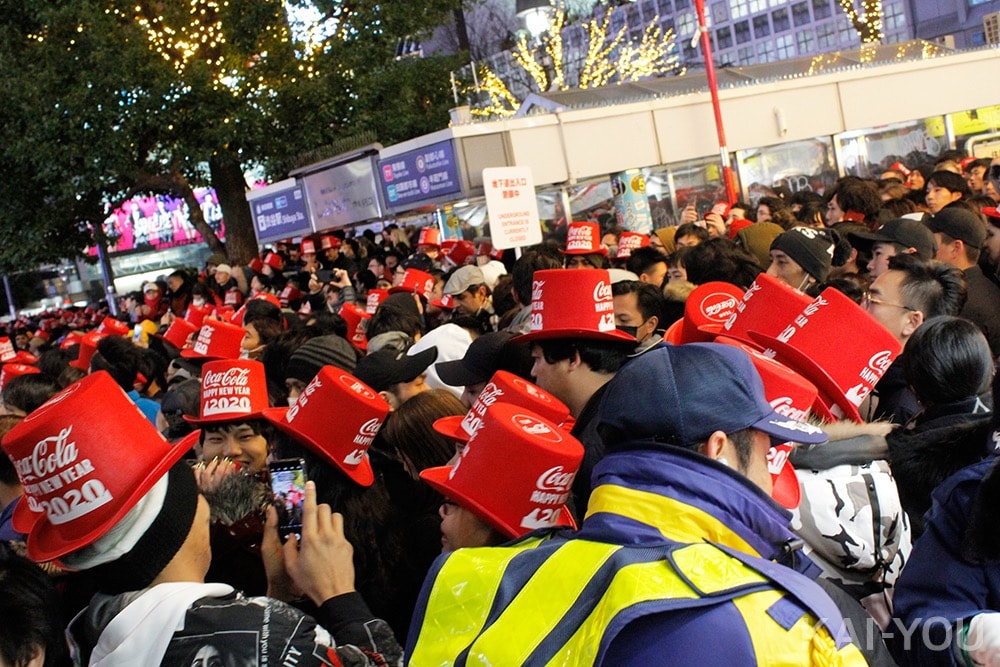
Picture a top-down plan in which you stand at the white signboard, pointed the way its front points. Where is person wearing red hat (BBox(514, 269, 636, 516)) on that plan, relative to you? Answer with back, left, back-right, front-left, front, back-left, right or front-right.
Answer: front

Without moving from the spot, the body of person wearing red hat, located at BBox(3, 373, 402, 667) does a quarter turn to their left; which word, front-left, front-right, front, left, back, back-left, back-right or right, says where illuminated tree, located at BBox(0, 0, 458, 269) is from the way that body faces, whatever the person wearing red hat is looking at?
front-right

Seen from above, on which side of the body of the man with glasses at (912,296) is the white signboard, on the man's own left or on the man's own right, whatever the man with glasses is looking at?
on the man's own right

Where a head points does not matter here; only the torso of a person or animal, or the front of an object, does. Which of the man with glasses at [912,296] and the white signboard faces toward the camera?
the white signboard

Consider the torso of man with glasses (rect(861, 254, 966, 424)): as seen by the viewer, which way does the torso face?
to the viewer's left

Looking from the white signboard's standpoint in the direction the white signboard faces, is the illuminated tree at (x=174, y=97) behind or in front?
behind

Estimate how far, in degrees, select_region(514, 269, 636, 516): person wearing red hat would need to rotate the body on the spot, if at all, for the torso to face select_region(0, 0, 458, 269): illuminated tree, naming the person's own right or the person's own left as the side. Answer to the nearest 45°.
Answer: approximately 90° to the person's own right

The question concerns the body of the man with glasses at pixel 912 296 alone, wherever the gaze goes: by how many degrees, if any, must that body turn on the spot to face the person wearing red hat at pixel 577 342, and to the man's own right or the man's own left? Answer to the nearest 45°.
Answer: approximately 45° to the man's own left

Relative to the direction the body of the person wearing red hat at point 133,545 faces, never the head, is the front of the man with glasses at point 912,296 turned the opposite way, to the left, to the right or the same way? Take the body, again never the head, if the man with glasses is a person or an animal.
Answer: to the left

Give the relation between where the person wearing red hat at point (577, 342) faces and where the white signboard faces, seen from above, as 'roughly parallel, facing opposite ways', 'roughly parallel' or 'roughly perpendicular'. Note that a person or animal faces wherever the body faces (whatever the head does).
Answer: roughly perpendicular

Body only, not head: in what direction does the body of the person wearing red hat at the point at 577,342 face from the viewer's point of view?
to the viewer's left

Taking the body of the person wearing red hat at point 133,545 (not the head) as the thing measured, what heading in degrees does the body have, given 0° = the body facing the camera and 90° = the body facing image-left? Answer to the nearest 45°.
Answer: approximately 225°

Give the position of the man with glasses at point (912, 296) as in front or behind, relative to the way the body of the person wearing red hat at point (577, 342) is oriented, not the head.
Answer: behind

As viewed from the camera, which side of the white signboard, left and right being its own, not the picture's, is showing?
front
